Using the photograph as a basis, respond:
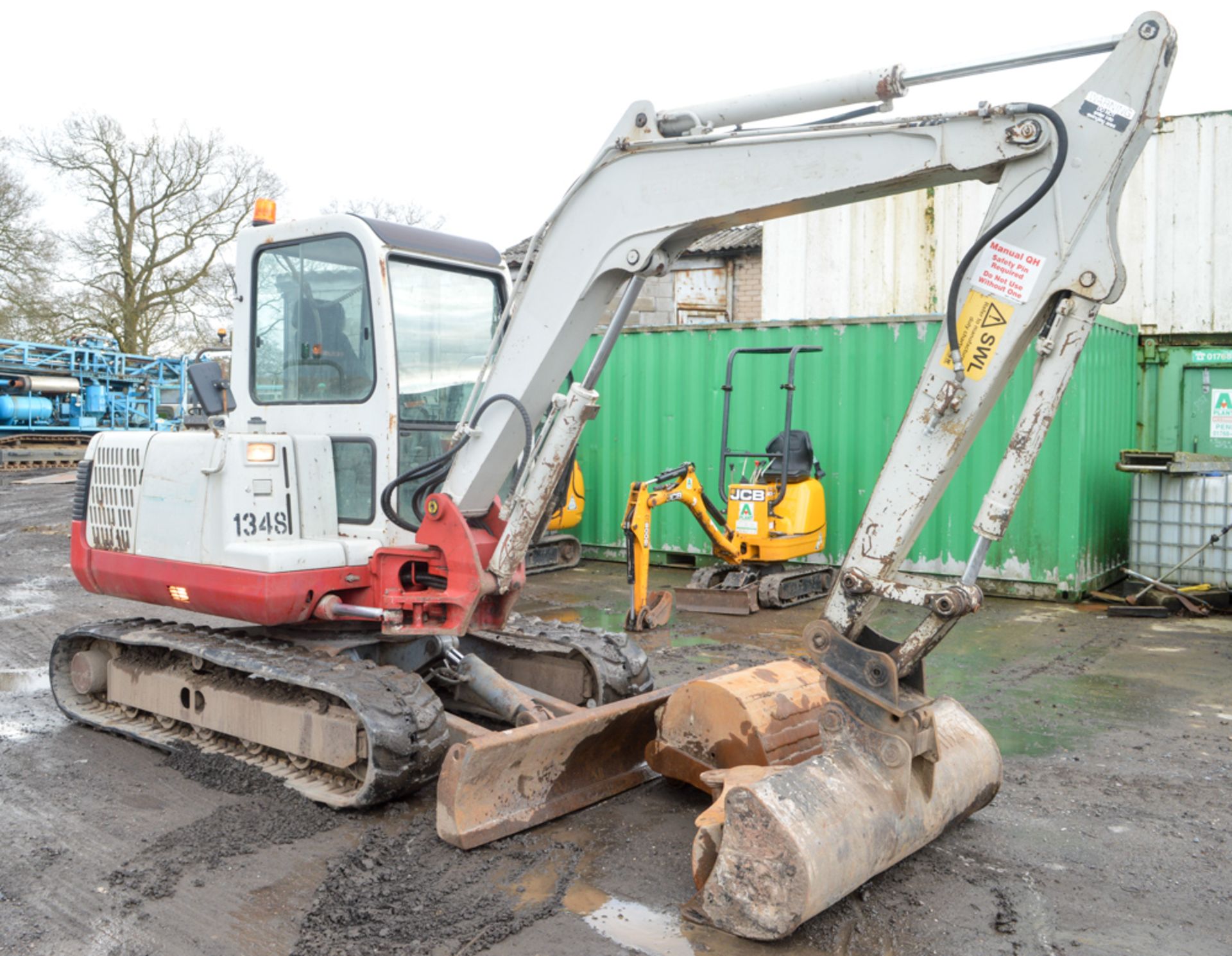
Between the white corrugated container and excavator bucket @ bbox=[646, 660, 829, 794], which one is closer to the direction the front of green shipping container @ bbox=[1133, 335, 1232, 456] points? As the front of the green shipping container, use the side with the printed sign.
the excavator bucket

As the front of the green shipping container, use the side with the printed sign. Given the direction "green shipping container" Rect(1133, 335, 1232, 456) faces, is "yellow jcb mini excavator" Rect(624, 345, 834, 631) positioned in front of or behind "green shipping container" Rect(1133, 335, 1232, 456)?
in front

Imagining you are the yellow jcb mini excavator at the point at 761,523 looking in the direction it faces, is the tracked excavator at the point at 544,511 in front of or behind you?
in front

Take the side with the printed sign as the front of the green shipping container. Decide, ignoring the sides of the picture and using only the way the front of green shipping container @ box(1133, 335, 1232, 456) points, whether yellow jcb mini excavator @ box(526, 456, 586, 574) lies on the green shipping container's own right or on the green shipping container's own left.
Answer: on the green shipping container's own right

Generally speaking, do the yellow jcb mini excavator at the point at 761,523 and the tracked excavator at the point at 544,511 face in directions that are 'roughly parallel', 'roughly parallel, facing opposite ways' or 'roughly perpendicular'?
roughly perpendicular

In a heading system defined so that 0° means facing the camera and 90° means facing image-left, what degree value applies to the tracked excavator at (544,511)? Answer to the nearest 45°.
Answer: approximately 315°

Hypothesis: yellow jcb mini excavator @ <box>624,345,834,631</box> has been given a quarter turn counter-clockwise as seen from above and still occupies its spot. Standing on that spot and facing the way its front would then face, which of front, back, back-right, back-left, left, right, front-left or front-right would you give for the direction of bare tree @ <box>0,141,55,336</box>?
back

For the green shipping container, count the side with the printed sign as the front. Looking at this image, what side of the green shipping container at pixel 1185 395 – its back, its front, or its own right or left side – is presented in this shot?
front

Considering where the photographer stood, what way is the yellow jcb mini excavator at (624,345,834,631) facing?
facing the viewer and to the left of the viewer

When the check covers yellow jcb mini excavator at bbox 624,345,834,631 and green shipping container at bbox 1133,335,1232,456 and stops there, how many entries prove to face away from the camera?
0

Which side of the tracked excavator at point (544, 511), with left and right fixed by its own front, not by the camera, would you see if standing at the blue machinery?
back

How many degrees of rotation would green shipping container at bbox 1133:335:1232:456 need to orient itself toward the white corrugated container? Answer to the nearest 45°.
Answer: approximately 135° to its right
